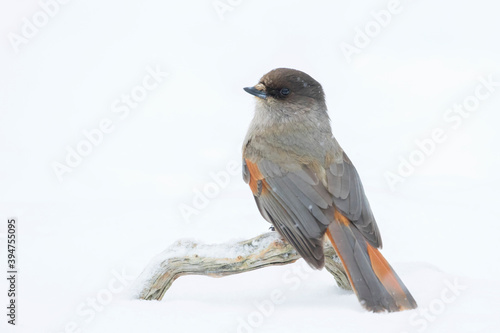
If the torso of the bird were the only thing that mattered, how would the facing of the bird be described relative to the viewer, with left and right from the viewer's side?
facing away from the viewer and to the left of the viewer
